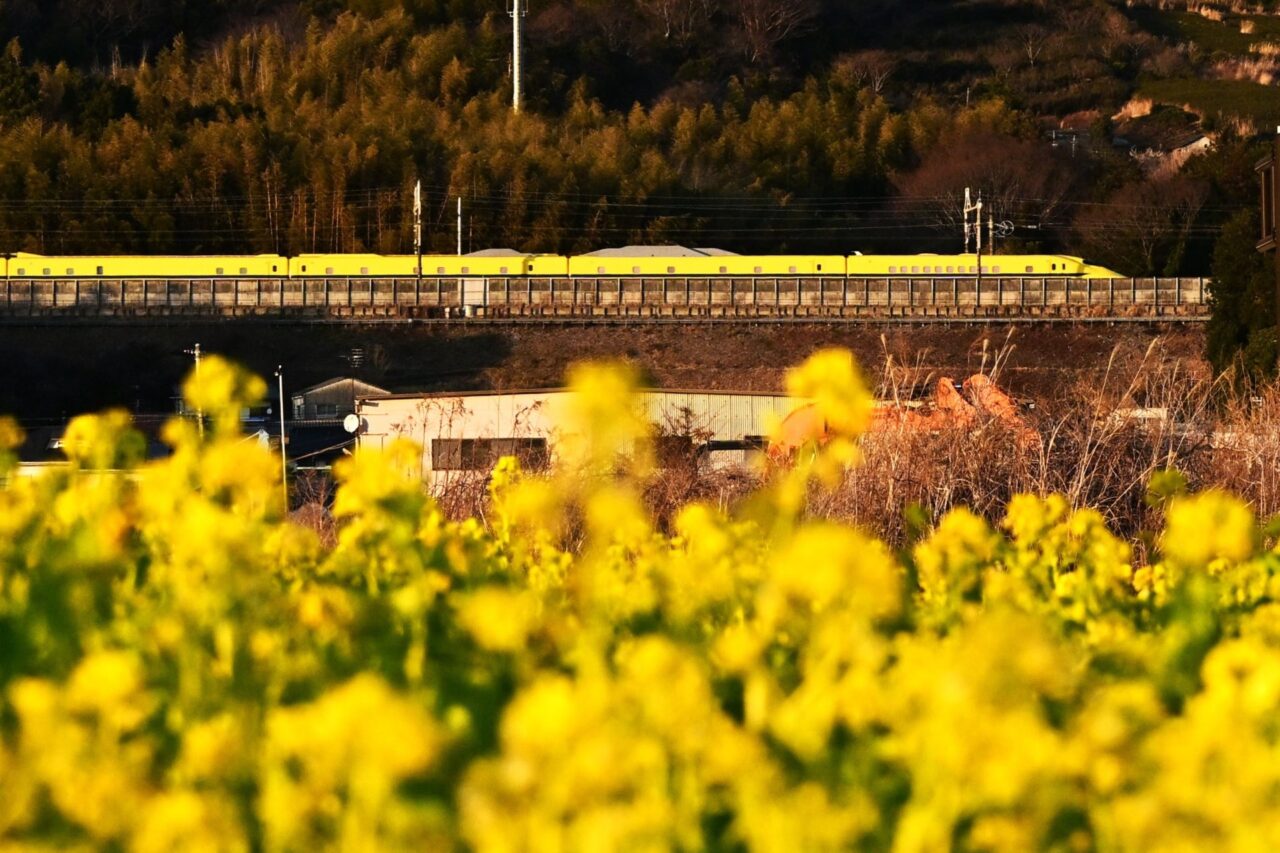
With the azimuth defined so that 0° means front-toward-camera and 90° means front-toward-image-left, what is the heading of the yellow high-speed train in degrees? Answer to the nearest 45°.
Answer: approximately 270°
